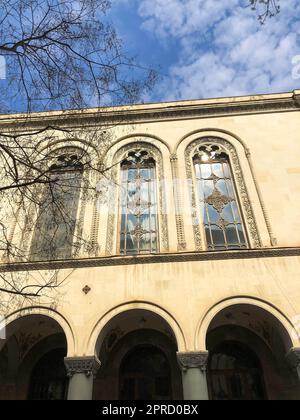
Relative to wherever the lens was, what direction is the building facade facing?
facing the viewer
